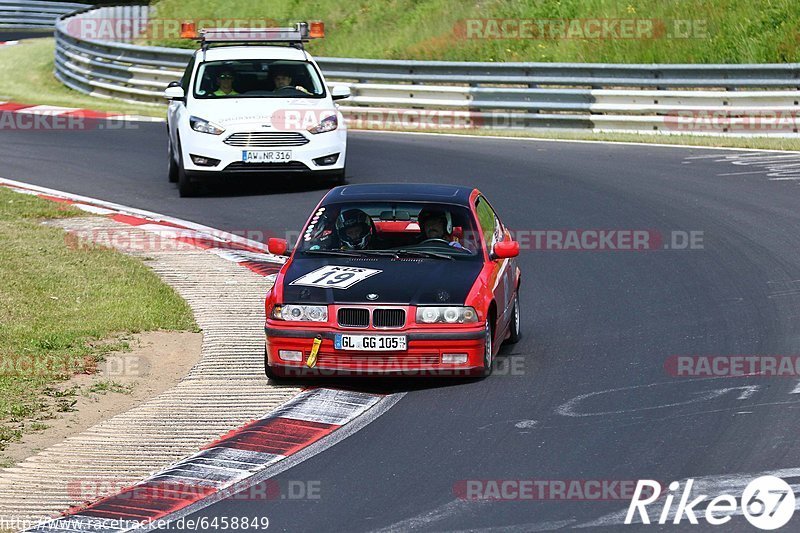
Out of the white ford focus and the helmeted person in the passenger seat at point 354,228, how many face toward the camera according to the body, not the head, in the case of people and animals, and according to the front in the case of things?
2

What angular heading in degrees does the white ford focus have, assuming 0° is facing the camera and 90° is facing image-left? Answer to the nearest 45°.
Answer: approximately 0°

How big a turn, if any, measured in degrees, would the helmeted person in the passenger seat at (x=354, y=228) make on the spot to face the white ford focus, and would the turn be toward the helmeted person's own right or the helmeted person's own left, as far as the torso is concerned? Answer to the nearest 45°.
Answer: approximately 180°

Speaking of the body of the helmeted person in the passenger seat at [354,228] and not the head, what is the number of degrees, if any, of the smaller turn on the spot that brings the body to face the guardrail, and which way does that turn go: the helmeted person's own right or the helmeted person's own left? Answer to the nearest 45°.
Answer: approximately 180°

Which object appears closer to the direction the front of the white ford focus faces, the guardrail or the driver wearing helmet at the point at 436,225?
the driver wearing helmet

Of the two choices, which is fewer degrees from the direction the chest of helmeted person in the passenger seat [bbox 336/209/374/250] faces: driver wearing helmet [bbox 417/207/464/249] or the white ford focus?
the driver wearing helmet

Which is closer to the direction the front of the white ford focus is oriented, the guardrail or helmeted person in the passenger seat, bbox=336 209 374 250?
the helmeted person in the passenger seat

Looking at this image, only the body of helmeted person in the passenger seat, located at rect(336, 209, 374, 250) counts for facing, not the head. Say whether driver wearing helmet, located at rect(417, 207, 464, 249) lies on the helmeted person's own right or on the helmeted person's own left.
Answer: on the helmeted person's own left

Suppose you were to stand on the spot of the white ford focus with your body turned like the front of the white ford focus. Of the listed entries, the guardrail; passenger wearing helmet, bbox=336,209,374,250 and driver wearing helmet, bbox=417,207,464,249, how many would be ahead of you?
2
